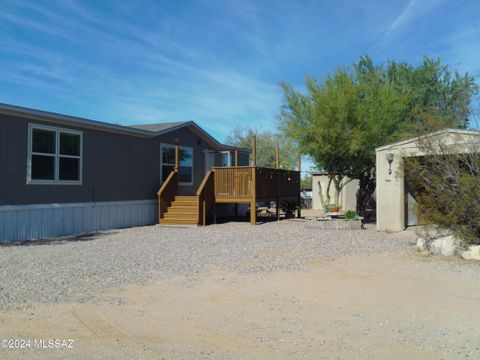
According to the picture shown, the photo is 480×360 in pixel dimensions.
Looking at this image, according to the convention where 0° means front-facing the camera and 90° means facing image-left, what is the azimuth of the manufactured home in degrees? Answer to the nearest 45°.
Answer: approximately 315°

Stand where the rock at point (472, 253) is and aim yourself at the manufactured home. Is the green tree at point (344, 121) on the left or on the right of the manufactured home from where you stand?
right

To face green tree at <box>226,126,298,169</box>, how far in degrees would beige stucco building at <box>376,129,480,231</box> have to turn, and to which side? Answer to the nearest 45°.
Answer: approximately 135° to its right

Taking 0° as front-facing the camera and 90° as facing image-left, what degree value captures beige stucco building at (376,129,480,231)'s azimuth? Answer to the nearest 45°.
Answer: approximately 0°

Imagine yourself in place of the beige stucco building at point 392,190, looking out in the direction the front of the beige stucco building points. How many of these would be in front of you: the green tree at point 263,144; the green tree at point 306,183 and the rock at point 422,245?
1

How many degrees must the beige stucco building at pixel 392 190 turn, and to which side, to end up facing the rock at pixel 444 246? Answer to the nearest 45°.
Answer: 0° — it already faces it
